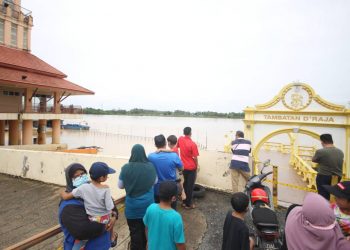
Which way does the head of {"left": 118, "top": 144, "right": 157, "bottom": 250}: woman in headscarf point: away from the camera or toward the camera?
away from the camera

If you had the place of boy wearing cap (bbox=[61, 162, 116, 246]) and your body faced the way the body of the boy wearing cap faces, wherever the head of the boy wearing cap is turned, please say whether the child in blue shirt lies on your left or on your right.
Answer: on your right

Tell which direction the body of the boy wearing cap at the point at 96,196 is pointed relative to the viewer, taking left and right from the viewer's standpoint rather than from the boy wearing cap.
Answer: facing away from the viewer and to the right of the viewer

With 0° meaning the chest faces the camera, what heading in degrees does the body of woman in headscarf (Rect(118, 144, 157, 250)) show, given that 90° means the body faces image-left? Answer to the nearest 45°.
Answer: approximately 180°

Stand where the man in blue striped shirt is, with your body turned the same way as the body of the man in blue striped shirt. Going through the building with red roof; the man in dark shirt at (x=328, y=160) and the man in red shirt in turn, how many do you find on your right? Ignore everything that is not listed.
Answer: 1

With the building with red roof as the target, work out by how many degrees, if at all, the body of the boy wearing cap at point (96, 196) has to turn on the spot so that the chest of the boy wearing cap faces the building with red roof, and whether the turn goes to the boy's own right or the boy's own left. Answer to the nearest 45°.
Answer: approximately 45° to the boy's own left

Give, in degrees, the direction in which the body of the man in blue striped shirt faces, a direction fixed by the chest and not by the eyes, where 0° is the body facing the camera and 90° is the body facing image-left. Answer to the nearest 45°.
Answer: approximately 180°

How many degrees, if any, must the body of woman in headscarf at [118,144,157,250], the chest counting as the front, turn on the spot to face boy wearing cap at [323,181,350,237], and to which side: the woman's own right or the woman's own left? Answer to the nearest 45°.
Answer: approximately 135° to the woman's own right

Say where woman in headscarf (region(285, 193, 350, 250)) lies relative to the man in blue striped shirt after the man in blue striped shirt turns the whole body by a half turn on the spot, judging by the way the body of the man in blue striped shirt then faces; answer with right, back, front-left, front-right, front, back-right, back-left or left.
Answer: front

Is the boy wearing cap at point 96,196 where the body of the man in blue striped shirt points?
no

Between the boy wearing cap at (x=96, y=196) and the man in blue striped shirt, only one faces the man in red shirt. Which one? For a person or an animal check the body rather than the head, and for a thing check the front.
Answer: the boy wearing cap

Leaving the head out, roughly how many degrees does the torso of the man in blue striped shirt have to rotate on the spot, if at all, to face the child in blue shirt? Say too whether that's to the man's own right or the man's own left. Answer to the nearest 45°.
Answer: approximately 180°
